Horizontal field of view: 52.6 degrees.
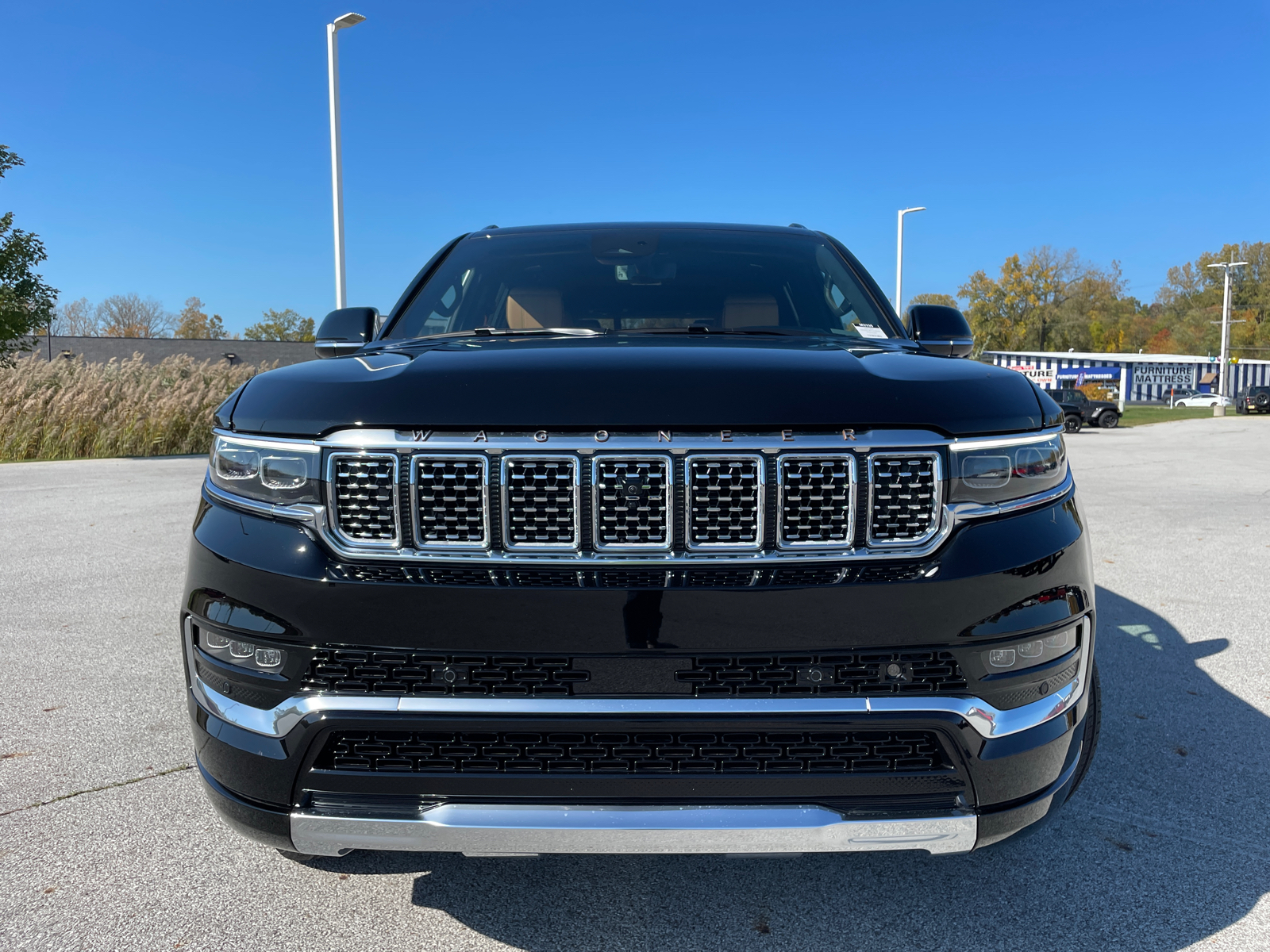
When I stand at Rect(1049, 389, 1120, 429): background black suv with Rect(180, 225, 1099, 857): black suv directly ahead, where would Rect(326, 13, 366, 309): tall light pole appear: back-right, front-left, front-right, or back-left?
front-right

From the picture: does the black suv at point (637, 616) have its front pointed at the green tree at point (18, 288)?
no

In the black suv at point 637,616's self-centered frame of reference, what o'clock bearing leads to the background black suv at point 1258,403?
The background black suv is roughly at 7 o'clock from the black suv.

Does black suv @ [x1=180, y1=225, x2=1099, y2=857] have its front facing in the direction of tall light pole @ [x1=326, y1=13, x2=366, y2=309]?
no

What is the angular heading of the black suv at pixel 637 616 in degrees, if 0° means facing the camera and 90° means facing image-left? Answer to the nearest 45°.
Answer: approximately 0°

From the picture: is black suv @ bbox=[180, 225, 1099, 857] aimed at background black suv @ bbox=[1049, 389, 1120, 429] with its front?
no

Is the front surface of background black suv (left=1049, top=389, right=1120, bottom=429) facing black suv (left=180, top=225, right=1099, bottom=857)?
no
